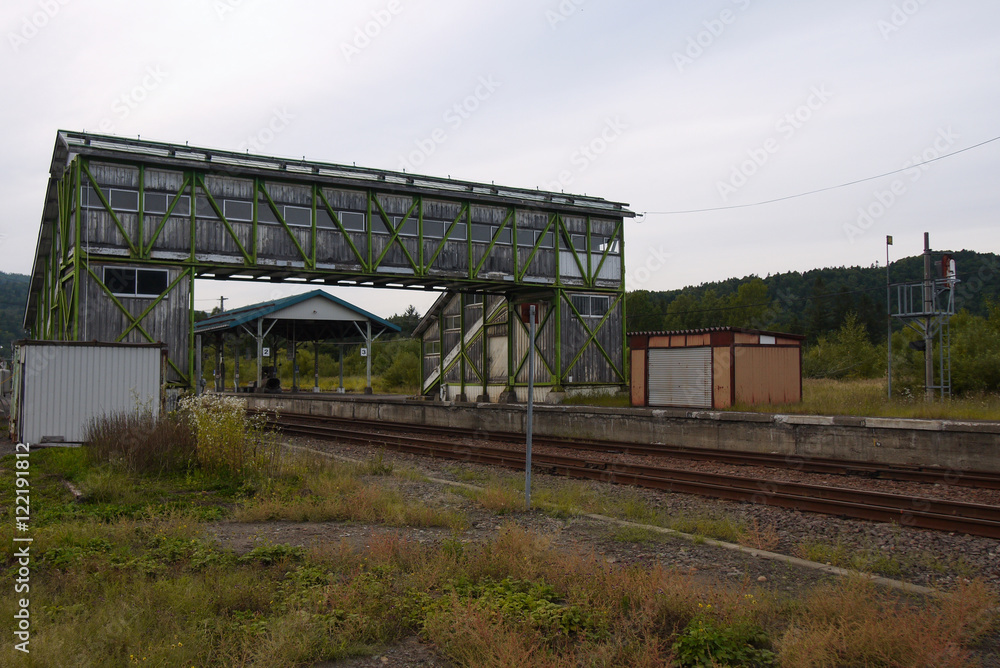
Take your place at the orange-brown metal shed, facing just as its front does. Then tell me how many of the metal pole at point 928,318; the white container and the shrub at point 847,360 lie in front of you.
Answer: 1

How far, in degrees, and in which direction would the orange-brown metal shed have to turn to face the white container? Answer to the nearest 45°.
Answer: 0° — it already faces it

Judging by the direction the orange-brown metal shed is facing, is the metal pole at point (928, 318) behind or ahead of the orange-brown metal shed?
behind

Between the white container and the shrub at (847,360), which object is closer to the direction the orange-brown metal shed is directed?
the white container

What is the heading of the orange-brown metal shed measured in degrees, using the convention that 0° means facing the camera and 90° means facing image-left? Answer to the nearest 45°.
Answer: approximately 45°

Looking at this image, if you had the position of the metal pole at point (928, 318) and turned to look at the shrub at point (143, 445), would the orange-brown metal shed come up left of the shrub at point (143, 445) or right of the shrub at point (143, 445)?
right

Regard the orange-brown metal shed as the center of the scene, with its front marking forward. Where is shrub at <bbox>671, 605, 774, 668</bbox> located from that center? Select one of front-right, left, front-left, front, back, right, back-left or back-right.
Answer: front-left

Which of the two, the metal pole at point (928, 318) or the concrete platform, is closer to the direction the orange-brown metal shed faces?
the concrete platform

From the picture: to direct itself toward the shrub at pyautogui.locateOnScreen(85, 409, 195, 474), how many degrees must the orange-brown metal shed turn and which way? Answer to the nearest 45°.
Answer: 0° — it already faces it

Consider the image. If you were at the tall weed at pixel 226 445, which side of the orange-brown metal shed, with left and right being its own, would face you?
front
